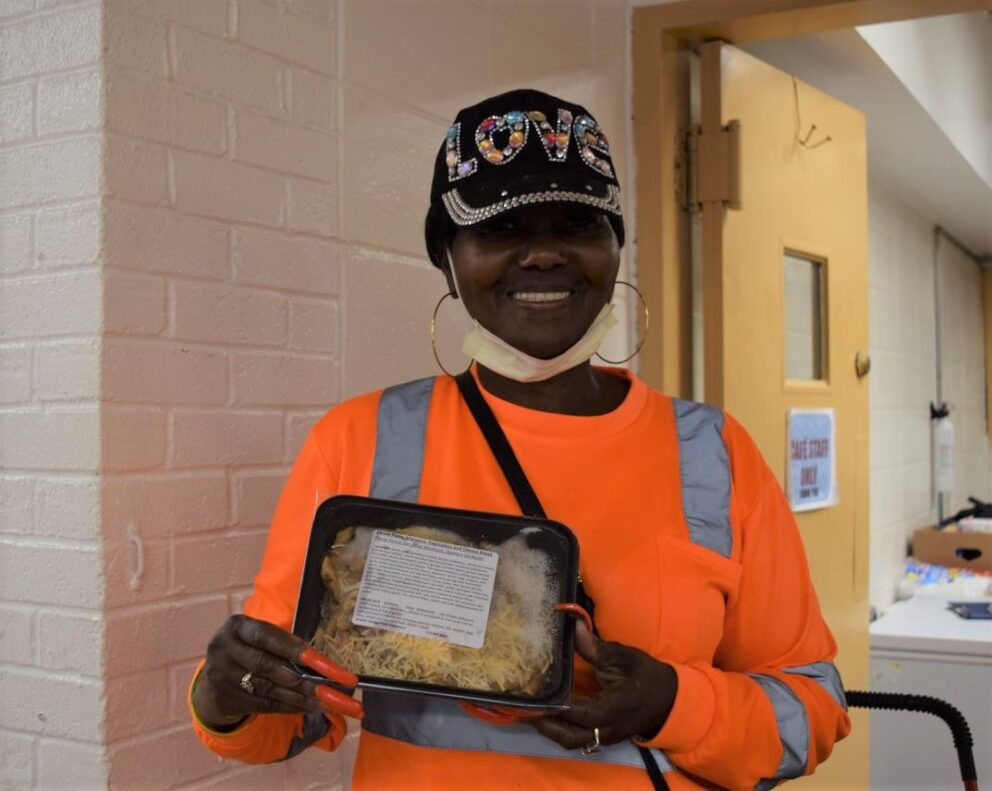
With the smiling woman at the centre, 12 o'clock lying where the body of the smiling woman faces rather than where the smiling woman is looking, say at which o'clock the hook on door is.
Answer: The hook on door is roughly at 7 o'clock from the smiling woman.

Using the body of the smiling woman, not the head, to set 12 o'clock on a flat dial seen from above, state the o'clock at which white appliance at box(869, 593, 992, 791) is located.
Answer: The white appliance is roughly at 7 o'clock from the smiling woman.

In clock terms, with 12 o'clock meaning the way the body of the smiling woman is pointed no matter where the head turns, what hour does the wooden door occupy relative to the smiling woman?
The wooden door is roughly at 7 o'clock from the smiling woman.

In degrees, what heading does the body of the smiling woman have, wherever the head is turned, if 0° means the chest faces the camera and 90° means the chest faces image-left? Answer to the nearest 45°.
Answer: approximately 0°

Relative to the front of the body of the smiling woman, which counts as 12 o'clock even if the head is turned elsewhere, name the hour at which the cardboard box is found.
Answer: The cardboard box is roughly at 7 o'clock from the smiling woman.
